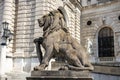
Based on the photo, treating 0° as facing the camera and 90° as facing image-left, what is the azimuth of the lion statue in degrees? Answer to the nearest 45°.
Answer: approximately 90°

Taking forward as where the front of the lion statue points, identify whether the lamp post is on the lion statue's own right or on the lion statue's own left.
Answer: on the lion statue's own right

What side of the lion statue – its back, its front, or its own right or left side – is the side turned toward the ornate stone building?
right
